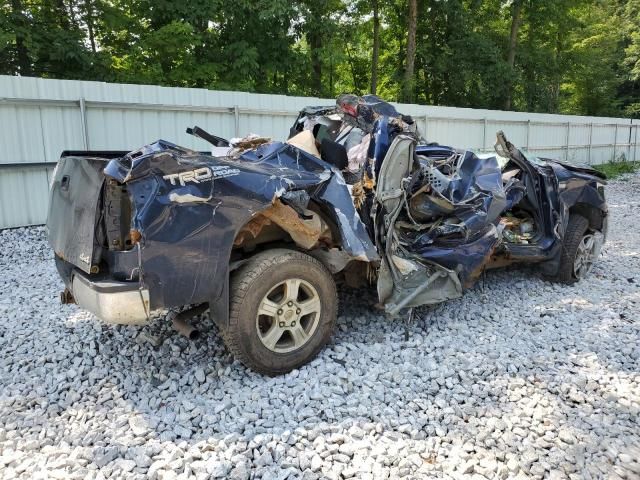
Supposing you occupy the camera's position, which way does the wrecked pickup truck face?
facing away from the viewer and to the right of the viewer

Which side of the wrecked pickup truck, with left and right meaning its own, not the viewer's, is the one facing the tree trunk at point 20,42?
left

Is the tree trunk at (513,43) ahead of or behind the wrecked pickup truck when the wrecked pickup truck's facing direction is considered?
ahead

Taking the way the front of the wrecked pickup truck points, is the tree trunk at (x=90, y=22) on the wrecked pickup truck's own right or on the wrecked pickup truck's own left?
on the wrecked pickup truck's own left
